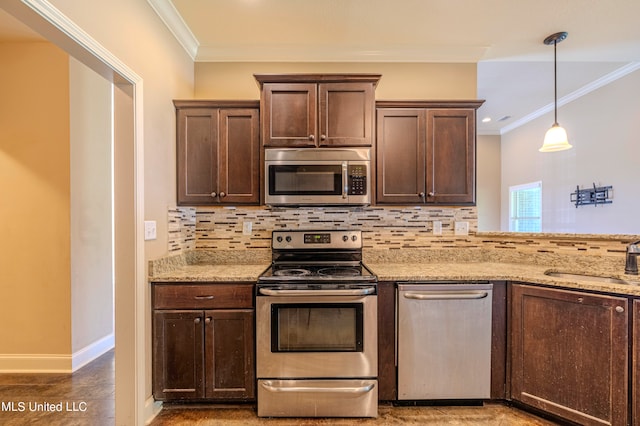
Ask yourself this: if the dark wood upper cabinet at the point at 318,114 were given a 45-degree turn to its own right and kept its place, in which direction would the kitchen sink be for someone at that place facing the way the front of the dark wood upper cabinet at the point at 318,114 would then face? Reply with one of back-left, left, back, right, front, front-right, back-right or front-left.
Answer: back-left

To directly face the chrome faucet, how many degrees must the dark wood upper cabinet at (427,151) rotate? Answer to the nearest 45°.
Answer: approximately 90° to its left

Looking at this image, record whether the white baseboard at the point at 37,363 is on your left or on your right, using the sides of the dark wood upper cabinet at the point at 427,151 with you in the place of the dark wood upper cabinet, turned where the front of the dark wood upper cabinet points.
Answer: on your right

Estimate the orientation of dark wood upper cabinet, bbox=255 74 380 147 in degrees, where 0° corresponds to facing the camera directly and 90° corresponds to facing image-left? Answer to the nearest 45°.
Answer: approximately 0°

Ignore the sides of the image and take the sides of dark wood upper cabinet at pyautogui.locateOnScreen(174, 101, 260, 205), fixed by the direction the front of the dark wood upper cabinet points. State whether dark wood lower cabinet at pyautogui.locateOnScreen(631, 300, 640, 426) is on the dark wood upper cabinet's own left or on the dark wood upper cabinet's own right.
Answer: on the dark wood upper cabinet's own left

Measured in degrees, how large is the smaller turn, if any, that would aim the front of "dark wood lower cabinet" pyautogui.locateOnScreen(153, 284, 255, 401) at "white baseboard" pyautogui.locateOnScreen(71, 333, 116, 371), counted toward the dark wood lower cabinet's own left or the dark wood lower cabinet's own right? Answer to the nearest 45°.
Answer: approximately 135° to the dark wood lower cabinet's own right

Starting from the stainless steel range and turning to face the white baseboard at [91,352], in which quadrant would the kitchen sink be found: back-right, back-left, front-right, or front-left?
back-right
